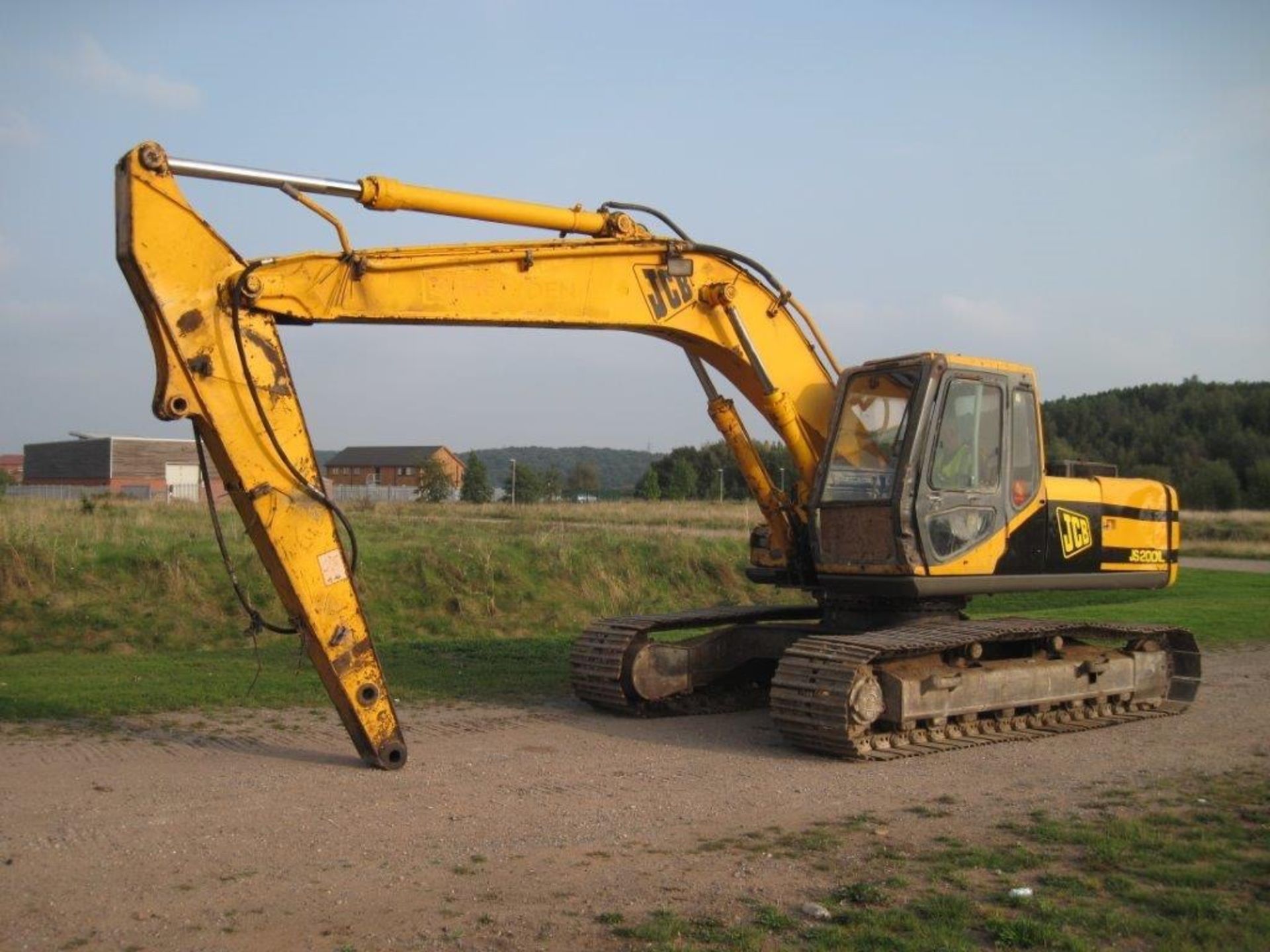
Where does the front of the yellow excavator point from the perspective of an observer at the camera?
facing the viewer and to the left of the viewer
